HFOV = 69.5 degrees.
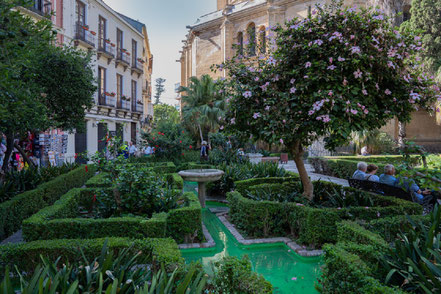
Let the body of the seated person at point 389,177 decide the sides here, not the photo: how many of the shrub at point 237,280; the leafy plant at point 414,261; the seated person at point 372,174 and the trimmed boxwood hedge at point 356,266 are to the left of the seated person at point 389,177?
1

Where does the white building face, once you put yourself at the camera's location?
facing the viewer and to the right of the viewer

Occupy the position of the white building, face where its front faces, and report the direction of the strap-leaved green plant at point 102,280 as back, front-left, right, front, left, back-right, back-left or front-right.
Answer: front-right
